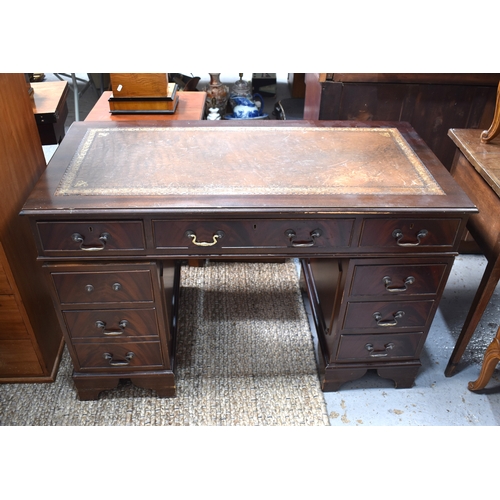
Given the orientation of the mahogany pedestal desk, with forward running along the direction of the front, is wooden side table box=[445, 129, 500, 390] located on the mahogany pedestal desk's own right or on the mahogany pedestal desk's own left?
on the mahogany pedestal desk's own left

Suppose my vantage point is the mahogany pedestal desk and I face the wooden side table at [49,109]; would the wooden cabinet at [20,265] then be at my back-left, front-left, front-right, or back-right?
front-left

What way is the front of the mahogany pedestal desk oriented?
toward the camera

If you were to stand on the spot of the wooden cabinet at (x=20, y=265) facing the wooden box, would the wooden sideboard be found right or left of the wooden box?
right

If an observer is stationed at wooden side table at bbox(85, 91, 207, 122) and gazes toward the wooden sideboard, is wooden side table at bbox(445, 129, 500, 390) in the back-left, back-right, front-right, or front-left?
front-right

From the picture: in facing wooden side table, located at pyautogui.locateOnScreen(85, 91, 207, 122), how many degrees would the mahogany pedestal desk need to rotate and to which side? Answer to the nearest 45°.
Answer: approximately 180°

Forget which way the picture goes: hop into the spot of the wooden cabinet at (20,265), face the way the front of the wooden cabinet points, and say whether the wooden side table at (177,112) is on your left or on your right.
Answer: on your left

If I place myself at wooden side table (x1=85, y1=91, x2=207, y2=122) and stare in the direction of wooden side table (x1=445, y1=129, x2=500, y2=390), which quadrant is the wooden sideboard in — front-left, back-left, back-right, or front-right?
front-left

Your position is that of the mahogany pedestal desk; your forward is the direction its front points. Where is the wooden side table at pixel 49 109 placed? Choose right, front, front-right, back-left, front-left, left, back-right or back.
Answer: back-right

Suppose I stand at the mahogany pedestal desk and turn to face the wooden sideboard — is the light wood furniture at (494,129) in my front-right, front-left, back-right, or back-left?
front-right
